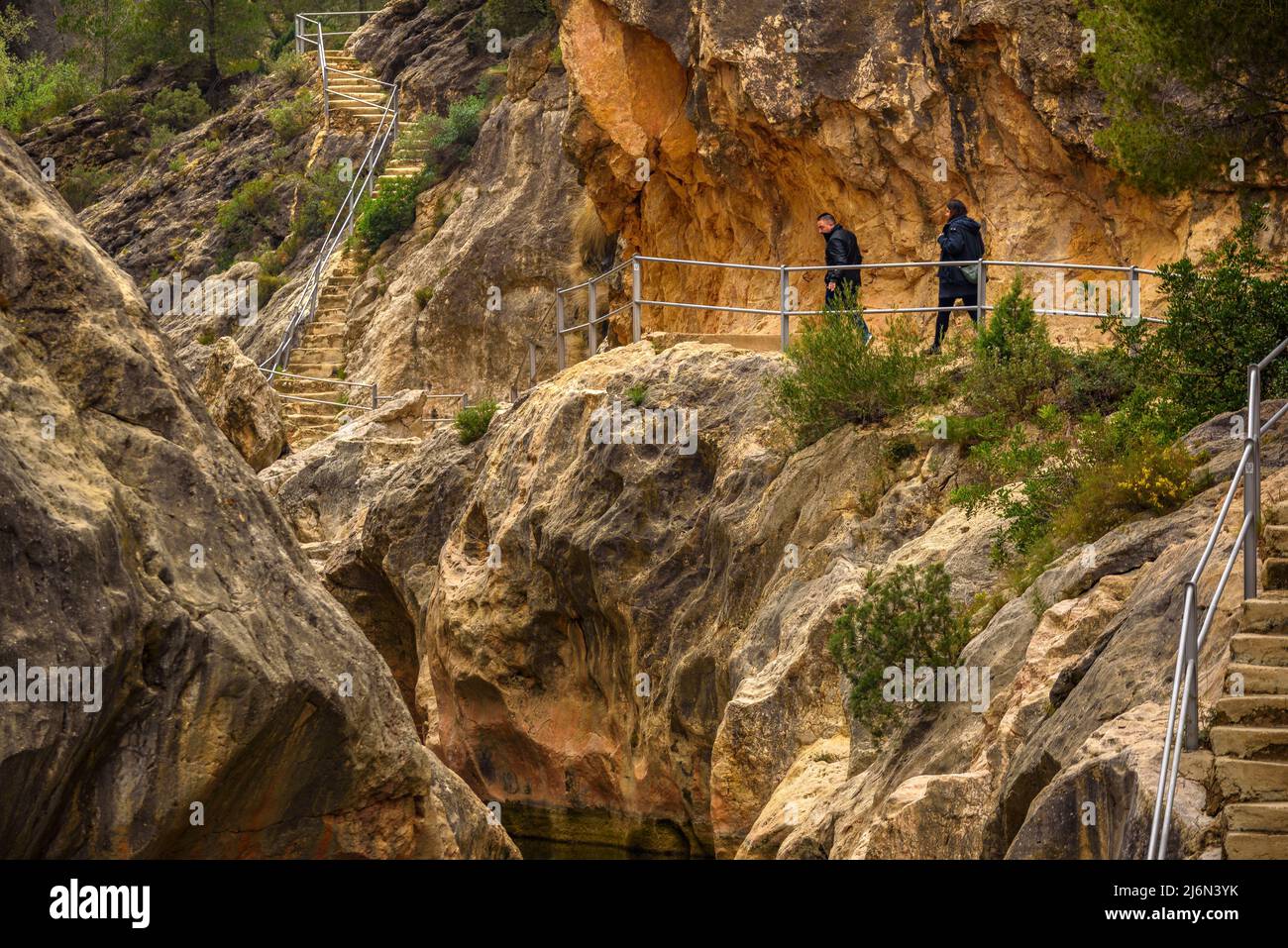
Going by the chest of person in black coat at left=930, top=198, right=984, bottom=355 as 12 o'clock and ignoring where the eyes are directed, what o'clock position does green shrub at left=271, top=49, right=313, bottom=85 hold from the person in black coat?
The green shrub is roughly at 2 o'clock from the person in black coat.

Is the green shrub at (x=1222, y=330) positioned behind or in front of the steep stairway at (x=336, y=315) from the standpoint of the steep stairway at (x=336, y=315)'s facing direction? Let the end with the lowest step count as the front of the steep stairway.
in front

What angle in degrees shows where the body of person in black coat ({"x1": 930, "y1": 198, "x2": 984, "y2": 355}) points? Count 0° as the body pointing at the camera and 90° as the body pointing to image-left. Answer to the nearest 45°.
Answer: approximately 90°

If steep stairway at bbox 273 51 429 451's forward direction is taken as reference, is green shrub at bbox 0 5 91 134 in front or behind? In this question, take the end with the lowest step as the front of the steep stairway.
behind

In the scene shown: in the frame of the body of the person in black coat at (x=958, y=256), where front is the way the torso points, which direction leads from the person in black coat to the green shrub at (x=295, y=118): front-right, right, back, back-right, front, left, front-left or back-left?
front-right

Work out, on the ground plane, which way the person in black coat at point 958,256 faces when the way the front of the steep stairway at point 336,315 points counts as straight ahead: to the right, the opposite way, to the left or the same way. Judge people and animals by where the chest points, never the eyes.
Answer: to the right

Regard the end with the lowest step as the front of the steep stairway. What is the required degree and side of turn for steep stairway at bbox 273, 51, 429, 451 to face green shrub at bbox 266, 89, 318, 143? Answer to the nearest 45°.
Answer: approximately 180°

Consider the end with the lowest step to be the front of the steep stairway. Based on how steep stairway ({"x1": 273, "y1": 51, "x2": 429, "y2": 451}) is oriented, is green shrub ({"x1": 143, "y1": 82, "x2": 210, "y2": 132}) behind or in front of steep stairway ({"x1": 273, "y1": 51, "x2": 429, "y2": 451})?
behind

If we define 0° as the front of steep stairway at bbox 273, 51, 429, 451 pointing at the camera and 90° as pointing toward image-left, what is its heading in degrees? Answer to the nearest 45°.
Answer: approximately 0°
